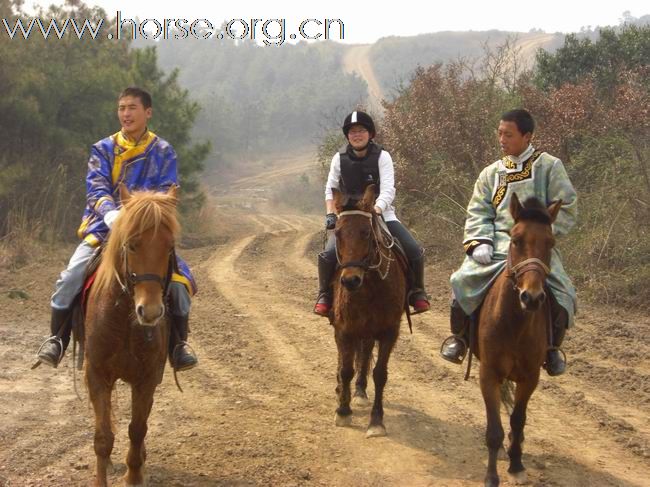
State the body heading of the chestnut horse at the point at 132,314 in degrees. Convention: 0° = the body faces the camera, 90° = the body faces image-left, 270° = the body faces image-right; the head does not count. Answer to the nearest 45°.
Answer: approximately 0°

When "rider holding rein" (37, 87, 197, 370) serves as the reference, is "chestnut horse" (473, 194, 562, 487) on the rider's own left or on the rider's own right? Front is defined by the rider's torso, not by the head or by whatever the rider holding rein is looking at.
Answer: on the rider's own left

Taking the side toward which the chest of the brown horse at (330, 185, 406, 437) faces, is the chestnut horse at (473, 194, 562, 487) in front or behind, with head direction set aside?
in front

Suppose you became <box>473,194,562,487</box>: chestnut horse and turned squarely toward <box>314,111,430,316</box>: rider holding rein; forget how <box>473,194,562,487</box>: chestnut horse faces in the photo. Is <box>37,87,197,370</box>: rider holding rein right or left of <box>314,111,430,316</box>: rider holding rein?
left

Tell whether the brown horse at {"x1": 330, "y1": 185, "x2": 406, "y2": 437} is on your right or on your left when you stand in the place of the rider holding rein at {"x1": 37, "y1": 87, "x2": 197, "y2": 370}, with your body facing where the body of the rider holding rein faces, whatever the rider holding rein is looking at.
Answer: on your left

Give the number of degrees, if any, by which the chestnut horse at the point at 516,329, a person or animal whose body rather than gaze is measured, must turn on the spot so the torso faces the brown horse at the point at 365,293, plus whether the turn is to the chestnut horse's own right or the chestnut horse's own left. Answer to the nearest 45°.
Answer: approximately 135° to the chestnut horse's own right

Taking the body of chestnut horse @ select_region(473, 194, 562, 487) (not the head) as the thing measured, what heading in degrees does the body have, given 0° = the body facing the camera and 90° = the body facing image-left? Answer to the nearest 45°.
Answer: approximately 0°
